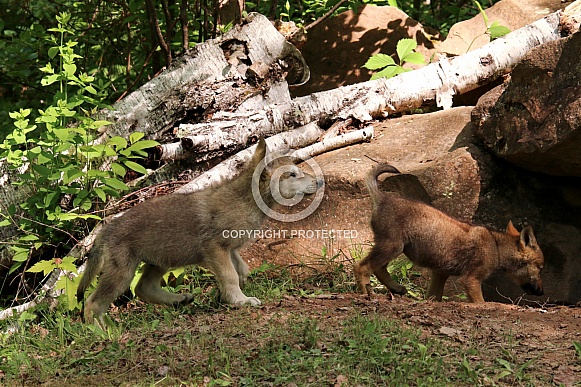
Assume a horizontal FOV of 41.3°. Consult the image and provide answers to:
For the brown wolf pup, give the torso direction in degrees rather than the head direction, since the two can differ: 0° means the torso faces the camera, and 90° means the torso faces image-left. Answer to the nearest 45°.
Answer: approximately 270°

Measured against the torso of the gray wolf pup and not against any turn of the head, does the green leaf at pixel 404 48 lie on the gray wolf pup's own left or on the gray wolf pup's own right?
on the gray wolf pup's own left

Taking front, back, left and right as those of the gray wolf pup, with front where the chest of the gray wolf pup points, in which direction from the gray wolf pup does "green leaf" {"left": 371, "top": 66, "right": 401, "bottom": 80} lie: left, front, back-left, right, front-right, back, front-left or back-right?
front-left

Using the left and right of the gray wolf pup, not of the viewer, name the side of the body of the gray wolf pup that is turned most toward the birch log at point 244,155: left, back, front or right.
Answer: left

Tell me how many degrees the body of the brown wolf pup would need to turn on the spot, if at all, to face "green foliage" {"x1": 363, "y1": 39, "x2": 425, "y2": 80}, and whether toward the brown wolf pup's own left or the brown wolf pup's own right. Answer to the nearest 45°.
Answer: approximately 90° to the brown wolf pup's own left

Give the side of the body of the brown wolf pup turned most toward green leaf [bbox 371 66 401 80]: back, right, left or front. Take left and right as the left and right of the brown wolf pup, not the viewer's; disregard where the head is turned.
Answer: left

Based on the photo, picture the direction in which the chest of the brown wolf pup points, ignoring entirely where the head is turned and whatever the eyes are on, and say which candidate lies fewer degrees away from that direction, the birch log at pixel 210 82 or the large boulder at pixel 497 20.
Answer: the large boulder

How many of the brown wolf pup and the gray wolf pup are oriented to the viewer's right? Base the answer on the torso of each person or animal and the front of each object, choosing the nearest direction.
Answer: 2

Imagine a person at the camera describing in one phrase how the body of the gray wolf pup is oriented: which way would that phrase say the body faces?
to the viewer's right
